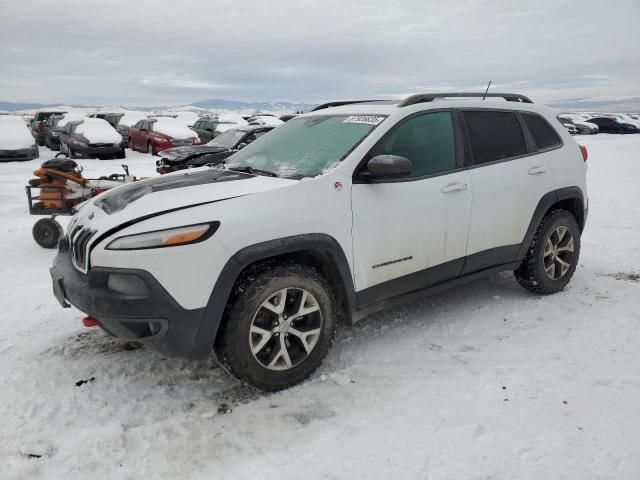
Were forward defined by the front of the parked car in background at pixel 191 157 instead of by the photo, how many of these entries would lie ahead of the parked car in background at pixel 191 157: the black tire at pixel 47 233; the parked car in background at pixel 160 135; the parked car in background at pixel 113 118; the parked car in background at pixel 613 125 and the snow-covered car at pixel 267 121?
1

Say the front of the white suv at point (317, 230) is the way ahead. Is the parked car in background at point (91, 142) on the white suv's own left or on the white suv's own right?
on the white suv's own right

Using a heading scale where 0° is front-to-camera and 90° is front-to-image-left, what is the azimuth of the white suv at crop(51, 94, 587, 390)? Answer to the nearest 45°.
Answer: approximately 45°

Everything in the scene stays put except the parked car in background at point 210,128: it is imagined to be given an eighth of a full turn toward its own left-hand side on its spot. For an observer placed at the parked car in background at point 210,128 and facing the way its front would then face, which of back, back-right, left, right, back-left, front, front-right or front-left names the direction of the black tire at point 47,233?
right

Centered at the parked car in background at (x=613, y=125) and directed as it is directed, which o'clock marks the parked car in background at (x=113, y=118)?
the parked car in background at (x=113, y=118) is roughly at 3 o'clock from the parked car in background at (x=613, y=125).

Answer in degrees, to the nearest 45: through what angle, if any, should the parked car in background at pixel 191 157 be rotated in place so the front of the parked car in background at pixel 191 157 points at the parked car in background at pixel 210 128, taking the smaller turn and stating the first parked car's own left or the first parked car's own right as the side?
approximately 135° to the first parked car's own right

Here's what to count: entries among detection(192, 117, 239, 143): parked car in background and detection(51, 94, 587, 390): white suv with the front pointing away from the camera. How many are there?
0

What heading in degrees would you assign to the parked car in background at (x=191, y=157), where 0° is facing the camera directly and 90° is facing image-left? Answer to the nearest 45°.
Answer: approximately 45°

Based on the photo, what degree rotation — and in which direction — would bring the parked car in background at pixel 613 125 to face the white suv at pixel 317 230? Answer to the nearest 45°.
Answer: approximately 45° to its right

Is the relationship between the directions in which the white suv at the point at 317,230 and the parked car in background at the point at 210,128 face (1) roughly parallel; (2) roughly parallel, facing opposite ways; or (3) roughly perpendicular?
roughly perpendicular

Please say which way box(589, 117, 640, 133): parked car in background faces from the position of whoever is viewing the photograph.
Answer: facing the viewer and to the right of the viewer
